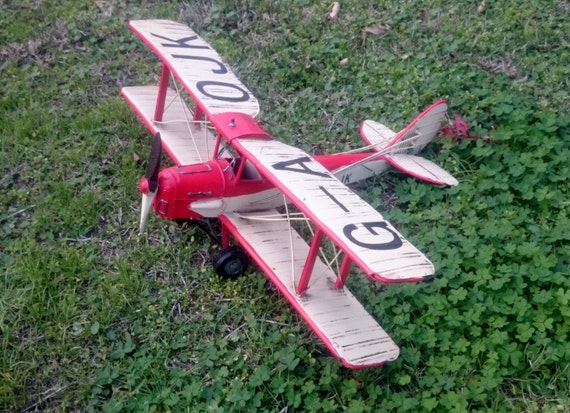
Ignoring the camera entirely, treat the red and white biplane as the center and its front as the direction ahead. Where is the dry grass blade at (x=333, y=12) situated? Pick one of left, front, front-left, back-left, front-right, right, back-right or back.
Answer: back-right

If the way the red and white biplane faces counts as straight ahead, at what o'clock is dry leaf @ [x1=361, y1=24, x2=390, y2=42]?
The dry leaf is roughly at 5 o'clock from the red and white biplane.

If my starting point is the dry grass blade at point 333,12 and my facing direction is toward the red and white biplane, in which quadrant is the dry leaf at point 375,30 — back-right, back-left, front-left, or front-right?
front-left
